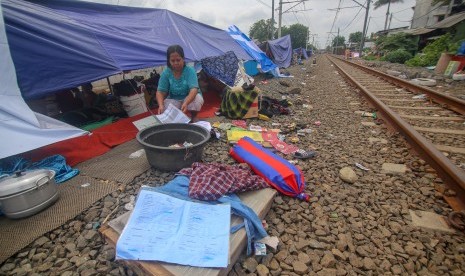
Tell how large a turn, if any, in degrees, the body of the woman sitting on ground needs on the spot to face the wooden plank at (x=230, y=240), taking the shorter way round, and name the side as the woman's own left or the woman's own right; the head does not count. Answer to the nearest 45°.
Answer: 0° — they already face it

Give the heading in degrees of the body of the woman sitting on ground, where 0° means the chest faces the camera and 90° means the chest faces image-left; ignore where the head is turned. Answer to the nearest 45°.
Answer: approximately 0°

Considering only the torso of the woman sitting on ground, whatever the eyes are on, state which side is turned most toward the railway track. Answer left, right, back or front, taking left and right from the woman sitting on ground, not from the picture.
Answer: left

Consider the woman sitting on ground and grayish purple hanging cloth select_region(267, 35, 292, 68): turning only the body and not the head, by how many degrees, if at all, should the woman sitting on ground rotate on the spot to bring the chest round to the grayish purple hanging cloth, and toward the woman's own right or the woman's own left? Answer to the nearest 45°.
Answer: approximately 135° to the woman's own left

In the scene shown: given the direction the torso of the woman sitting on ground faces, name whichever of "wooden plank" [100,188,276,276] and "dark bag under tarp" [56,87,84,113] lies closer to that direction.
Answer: the wooden plank

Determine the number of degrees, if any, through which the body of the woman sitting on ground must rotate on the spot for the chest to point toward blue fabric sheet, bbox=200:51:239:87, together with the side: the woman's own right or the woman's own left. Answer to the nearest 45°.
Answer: approximately 135° to the woman's own left

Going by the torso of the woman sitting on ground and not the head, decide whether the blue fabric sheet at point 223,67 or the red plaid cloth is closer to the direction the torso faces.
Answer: the red plaid cloth

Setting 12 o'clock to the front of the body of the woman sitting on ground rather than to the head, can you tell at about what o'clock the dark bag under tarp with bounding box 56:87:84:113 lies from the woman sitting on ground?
The dark bag under tarp is roughly at 4 o'clock from the woman sitting on ground.

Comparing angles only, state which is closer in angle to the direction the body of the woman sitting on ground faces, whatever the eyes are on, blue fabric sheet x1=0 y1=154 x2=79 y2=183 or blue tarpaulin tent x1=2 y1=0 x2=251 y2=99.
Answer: the blue fabric sheet

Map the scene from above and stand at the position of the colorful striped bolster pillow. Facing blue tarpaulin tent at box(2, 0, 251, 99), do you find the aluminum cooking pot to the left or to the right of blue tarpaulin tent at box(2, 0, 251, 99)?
left
